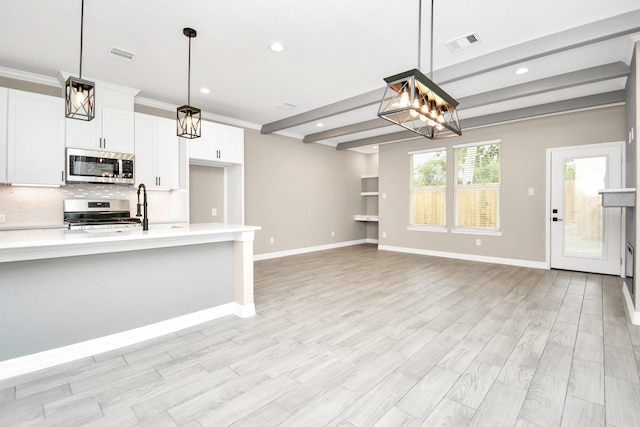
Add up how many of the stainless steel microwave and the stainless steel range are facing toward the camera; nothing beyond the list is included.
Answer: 2

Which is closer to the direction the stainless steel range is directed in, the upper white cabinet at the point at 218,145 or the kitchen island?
the kitchen island

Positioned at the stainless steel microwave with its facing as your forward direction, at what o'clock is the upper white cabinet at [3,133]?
The upper white cabinet is roughly at 3 o'clock from the stainless steel microwave.

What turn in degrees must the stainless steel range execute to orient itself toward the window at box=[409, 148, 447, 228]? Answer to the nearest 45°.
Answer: approximately 90° to its left

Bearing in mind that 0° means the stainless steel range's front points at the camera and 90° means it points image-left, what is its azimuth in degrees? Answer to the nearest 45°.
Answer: approximately 0°

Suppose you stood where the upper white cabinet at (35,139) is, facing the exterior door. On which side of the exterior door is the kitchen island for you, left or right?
right

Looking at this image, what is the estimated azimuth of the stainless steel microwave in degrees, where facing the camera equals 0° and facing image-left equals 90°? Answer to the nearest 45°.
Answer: approximately 0°

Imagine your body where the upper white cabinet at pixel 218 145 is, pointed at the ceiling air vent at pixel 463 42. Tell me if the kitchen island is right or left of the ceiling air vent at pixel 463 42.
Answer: right
